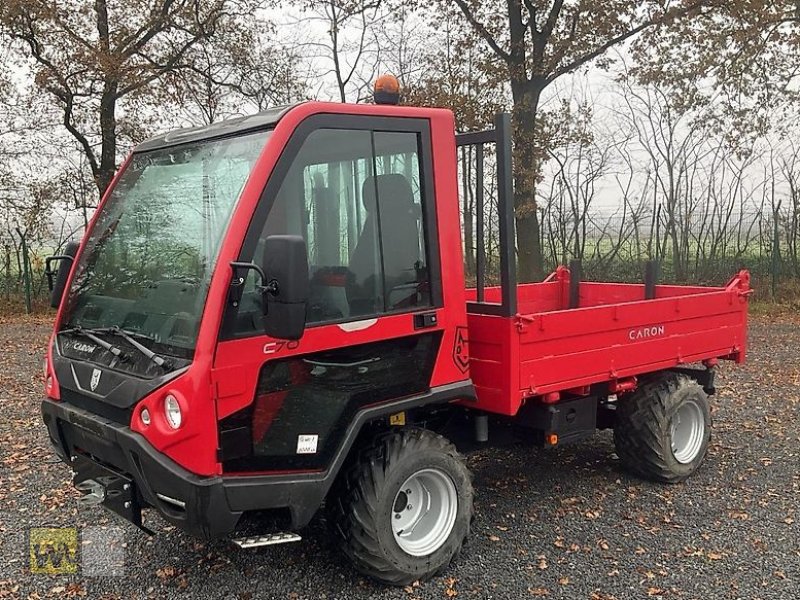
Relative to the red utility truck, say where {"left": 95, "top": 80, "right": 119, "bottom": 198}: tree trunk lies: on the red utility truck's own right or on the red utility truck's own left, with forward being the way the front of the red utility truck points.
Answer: on the red utility truck's own right

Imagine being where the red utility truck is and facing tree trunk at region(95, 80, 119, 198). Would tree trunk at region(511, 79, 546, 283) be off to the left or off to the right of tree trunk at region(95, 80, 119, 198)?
right

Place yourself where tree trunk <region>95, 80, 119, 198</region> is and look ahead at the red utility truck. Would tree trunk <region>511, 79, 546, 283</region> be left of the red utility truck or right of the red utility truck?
left

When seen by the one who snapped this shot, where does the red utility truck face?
facing the viewer and to the left of the viewer

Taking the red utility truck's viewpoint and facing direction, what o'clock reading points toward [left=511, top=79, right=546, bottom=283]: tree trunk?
The tree trunk is roughly at 5 o'clock from the red utility truck.
